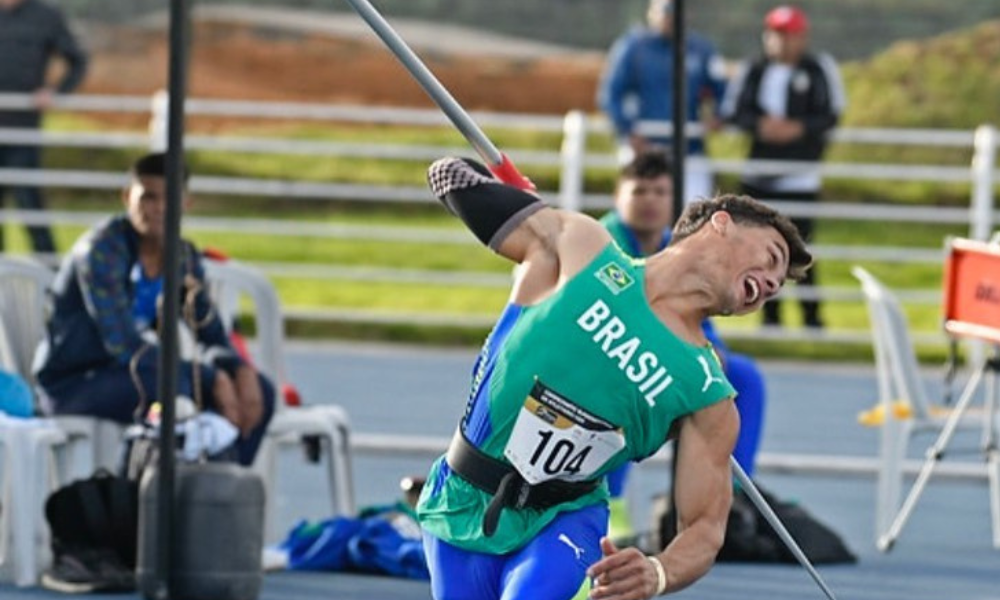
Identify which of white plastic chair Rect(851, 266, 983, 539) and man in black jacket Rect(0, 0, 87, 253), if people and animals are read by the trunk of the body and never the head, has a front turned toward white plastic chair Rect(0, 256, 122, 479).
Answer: the man in black jacket

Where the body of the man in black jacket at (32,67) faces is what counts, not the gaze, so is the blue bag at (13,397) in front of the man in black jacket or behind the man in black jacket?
in front

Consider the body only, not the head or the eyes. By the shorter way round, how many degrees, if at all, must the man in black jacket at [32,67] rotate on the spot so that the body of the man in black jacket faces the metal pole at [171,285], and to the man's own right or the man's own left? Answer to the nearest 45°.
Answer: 0° — they already face it

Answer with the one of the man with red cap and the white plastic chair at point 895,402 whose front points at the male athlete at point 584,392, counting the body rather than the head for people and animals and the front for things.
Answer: the man with red cap

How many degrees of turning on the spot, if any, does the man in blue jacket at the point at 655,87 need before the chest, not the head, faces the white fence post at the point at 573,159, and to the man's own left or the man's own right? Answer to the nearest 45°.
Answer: approximately 90° to the man's own right

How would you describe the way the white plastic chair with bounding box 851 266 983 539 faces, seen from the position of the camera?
facing to the right of the viewer

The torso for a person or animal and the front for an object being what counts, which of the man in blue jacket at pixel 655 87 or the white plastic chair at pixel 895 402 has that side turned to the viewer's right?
the white plastic chair
